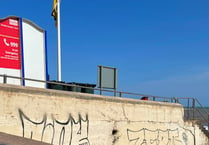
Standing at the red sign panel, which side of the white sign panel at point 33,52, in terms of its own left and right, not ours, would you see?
right
